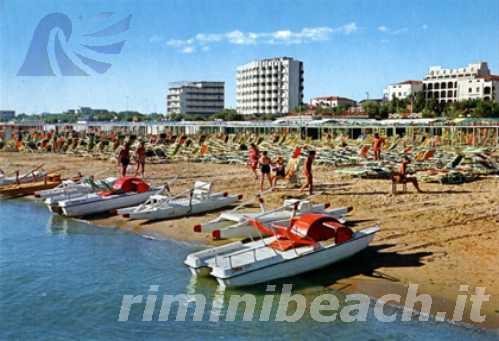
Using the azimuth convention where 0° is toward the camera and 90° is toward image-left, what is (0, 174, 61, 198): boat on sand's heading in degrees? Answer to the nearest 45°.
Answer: approximately 270°

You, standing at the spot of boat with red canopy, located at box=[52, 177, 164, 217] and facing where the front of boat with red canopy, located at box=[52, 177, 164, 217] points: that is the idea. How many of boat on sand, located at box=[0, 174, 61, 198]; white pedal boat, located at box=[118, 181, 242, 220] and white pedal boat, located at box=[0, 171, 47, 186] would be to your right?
1

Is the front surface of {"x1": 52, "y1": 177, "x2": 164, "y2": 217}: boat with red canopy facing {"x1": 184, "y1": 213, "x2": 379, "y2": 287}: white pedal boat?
no

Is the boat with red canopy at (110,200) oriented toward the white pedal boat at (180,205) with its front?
no

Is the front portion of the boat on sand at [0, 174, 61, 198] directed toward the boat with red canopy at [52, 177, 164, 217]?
no

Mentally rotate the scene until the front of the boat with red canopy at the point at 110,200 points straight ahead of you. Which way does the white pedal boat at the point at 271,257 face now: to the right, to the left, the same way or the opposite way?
the same way

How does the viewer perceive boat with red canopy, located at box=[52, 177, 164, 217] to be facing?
facing away from the viewer and to the right of the viewer

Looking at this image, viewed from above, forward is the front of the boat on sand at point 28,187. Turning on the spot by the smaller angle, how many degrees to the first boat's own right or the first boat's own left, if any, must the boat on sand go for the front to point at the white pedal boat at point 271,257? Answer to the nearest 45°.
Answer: approximately 90° to the first boat's own right

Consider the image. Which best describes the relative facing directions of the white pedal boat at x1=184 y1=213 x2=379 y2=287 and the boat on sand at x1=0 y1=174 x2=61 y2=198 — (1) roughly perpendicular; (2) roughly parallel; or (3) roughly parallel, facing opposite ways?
roughly parallel

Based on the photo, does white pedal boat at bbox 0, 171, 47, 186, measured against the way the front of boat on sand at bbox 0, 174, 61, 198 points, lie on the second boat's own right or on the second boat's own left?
on the second boat's own left

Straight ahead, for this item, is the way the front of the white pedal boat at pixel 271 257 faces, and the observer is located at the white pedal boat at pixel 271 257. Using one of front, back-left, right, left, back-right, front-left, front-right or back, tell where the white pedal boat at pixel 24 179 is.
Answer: left

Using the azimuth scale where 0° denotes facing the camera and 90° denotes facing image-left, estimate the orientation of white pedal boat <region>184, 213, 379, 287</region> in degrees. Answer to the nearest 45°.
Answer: approximately 225°

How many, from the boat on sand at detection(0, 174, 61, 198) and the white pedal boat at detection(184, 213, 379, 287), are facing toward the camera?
0
